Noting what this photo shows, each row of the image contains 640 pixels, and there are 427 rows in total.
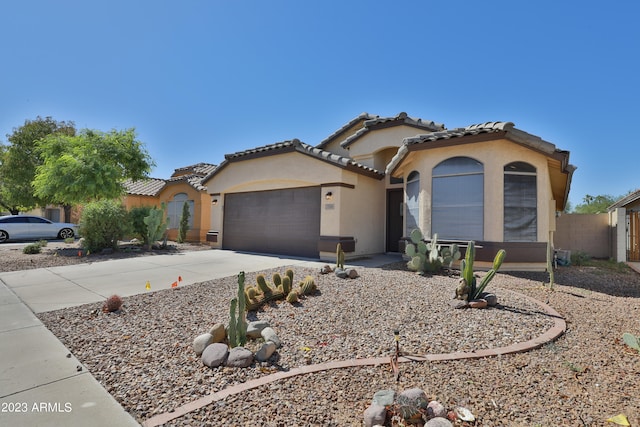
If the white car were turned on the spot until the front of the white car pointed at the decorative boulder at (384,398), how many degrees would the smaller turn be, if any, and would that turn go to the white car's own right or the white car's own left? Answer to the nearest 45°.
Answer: approximately 90° to the white car's own right

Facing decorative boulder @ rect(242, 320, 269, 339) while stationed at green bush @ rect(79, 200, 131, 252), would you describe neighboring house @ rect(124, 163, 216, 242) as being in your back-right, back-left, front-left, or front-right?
back-left

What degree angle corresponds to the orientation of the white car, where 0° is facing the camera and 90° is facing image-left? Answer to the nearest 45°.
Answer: approximately 270°

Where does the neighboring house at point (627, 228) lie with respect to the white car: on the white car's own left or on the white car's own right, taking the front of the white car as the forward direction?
on the white car's own right

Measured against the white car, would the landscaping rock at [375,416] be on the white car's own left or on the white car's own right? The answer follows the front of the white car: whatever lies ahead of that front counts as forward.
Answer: on the white car's own right

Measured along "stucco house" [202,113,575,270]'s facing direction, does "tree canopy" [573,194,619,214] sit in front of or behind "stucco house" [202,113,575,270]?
behind

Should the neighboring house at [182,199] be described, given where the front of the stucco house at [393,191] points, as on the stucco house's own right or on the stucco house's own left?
on the stucco house's own right
